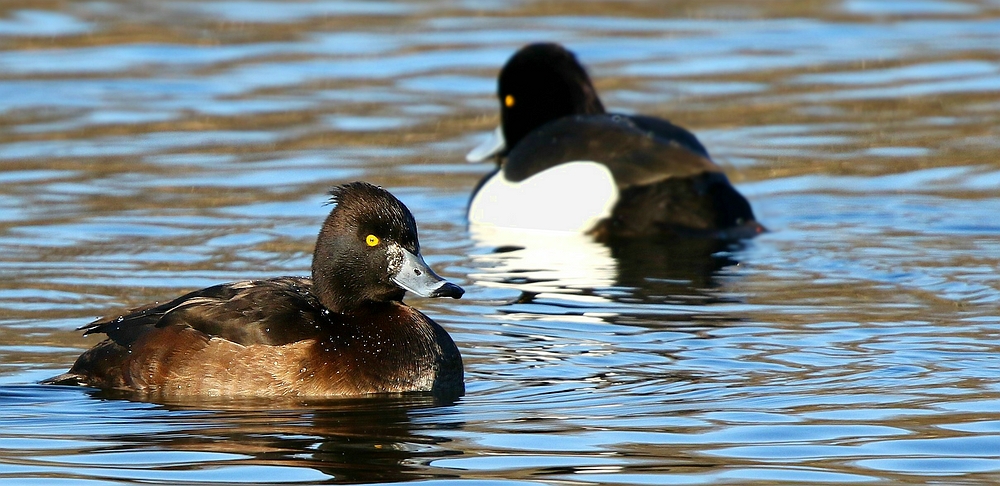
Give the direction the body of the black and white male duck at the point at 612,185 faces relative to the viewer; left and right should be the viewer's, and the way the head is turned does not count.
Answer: facing away from the viewer and to the left of the viewer
